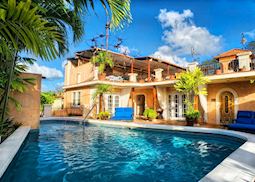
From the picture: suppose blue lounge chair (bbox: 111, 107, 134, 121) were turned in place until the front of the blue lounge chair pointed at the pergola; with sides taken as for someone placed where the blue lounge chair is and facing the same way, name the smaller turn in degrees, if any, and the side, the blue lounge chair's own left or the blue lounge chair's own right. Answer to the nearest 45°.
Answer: approximately 135° to the blue lounge chair's own right

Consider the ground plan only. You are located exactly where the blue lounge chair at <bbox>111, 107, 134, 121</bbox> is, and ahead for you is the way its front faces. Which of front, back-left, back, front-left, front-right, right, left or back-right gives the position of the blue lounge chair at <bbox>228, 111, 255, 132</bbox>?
left

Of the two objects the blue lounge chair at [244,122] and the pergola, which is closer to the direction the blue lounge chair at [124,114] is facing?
the blue lounge chair

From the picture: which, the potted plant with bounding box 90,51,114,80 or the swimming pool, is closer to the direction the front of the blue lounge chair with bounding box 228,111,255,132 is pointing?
the swimming pool

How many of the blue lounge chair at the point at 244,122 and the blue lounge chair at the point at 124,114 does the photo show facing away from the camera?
0

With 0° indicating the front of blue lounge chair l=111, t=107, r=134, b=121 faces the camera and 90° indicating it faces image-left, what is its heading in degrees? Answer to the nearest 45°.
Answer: approximately 45°

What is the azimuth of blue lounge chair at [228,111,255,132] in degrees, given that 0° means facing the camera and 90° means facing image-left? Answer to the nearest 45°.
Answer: approximately 45°

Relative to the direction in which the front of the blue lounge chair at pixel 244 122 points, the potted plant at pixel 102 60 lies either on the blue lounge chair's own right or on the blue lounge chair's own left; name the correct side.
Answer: on the blue lounge chair's own right

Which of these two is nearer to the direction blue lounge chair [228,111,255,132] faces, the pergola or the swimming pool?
the swimming pool

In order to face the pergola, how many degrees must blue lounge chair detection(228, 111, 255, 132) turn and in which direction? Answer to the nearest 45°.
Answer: approximately 90° to its right

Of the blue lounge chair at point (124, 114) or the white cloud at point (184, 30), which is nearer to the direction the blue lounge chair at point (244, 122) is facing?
the blue lounge chair
